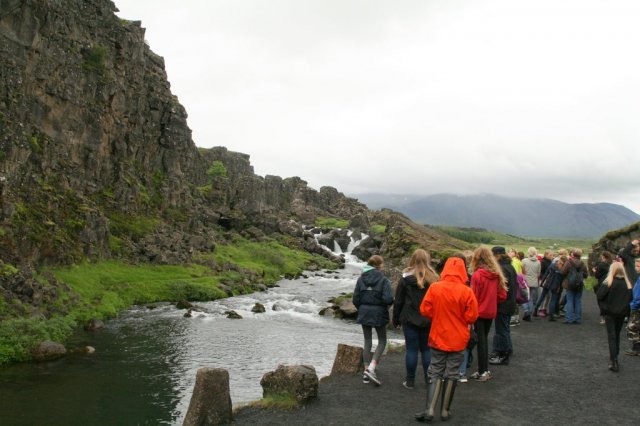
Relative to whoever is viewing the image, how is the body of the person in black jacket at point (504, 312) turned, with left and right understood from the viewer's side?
facing to the left of the viewer

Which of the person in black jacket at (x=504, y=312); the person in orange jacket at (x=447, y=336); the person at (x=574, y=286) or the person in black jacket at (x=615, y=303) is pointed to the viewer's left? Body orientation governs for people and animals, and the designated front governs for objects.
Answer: the person in black jacket at (x=504, y=312)

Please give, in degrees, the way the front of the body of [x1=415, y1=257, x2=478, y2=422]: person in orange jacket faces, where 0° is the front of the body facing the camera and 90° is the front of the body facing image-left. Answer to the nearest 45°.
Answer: approximately 180°

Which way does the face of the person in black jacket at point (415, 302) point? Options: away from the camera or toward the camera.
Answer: away from the camera
